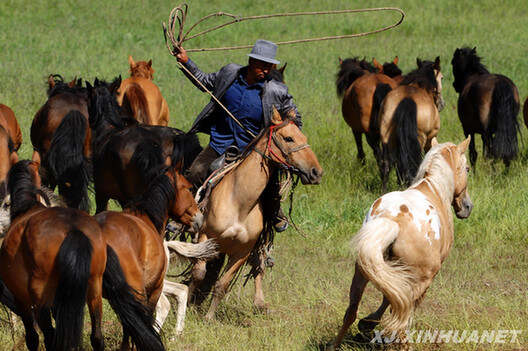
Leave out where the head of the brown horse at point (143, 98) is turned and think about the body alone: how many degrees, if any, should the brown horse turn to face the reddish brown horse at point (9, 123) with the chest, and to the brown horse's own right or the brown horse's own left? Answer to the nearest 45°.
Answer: approximately 135° to the brown horse's own left

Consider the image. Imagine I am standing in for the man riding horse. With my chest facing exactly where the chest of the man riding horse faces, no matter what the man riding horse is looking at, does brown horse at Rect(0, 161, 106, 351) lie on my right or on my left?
on my right

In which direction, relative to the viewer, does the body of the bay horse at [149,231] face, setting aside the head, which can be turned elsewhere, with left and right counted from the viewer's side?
facing away from the viewer and to the right of the viewer

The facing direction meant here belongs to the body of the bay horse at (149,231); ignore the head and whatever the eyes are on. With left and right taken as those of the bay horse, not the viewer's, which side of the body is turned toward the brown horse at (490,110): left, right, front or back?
front

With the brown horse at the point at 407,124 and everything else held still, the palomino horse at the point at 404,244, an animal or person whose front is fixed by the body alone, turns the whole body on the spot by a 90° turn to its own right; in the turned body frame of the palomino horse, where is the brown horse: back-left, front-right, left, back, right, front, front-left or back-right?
back-left

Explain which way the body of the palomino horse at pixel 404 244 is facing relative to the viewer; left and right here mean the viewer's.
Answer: facing away from the viewer and to the right of the viewer

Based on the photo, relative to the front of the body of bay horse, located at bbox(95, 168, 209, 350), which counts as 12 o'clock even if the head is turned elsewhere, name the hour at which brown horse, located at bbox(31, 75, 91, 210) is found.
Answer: The brown horse is roughly at 10 o'clock from the bay horse.

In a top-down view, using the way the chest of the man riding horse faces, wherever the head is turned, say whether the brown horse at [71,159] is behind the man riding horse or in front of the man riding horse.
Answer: behind

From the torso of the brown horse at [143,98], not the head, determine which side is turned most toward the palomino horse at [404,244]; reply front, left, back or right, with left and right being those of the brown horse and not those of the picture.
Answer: back

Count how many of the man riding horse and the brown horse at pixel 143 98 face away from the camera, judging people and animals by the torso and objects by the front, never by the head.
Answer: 1

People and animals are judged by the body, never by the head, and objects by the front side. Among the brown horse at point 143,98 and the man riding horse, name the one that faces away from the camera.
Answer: the brown horse
